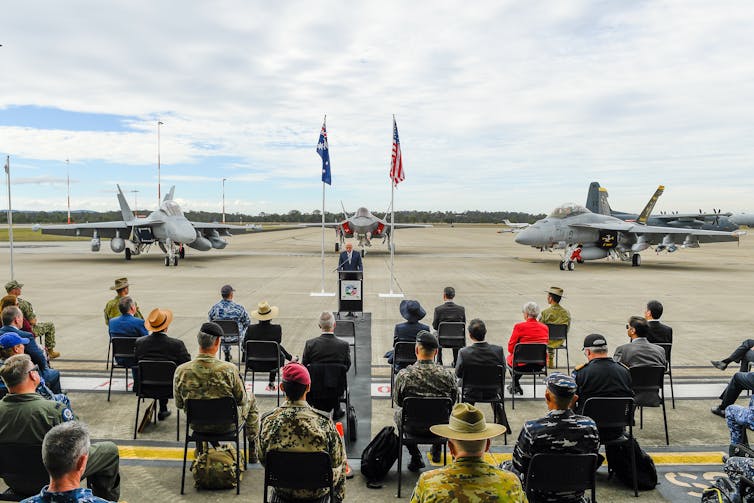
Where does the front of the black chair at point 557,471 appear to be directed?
away from the camera

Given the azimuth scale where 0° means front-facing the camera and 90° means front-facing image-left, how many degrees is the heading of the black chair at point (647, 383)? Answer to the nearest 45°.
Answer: approximately 180°

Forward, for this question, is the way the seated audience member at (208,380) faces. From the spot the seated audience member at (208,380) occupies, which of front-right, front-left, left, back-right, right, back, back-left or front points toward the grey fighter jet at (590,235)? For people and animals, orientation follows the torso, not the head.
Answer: front-right

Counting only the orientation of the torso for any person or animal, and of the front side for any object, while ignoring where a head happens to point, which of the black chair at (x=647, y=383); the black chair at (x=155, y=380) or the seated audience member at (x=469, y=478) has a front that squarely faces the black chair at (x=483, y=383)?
the seated audience member

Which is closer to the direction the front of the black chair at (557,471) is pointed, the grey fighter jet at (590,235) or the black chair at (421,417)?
the grey fighter jet

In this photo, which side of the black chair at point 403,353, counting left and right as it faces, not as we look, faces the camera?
back

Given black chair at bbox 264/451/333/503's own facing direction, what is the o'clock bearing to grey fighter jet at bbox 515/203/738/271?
The grey fighter jet is roughly at 1 o'clock from the black chair.

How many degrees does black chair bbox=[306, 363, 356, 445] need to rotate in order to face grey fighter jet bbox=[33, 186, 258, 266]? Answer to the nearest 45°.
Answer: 0° — it already faces it

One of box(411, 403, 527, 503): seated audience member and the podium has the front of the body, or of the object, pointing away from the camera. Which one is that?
the seated audience member

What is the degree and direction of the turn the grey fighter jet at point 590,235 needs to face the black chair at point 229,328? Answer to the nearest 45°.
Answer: approximately 45° to its left

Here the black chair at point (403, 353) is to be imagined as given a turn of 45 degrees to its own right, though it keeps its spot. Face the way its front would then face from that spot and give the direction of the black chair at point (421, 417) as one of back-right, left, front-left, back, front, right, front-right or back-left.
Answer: back-right

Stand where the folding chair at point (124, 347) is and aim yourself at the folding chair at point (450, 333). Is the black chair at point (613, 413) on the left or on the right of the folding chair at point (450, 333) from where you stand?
right

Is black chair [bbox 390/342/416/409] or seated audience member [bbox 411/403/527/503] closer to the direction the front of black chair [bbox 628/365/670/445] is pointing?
the black chair

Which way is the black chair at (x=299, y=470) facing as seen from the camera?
away from the camera
